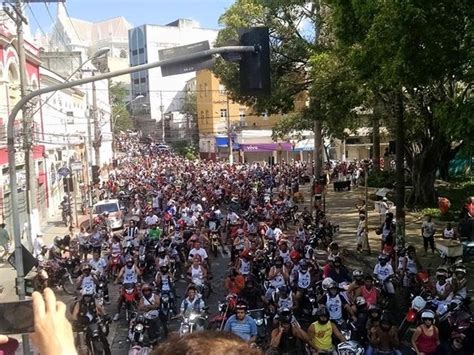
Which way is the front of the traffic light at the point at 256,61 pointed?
away from the camera

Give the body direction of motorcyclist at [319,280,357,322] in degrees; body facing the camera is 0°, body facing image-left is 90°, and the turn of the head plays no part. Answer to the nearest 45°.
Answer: approximately 0°

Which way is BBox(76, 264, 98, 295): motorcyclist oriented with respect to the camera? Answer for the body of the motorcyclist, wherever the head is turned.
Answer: toward the camera

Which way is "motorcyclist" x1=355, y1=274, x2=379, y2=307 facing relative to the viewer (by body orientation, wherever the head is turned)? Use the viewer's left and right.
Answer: facing the viewer

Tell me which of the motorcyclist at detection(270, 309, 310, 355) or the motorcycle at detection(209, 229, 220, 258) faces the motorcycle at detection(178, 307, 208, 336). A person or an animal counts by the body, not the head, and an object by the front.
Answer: the motorcycle at detection(209, 229, 220, 258)

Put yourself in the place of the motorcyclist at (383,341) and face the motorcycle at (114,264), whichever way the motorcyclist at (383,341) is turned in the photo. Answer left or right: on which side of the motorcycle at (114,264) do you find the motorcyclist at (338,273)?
right

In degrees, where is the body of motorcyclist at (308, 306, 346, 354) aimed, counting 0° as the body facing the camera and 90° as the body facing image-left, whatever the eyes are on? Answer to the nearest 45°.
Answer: approximately 0°

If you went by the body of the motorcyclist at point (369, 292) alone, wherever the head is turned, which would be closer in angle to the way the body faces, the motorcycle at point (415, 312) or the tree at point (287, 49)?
the motorcycle

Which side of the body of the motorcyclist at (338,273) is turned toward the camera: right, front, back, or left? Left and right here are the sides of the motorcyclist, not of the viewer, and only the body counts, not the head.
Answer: front

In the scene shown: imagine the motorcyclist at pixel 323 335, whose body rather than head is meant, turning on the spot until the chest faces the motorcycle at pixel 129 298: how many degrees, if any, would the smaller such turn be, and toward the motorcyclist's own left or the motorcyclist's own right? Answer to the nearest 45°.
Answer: approximately 135° to the motorcyclist's own right
